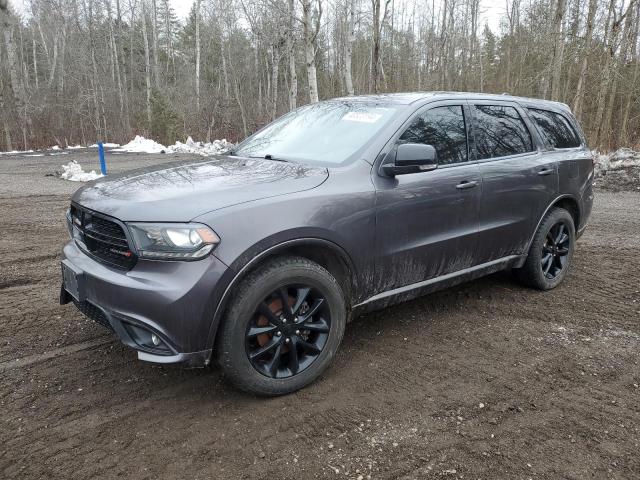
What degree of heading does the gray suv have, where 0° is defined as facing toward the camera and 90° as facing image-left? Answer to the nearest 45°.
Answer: approximately 45°
